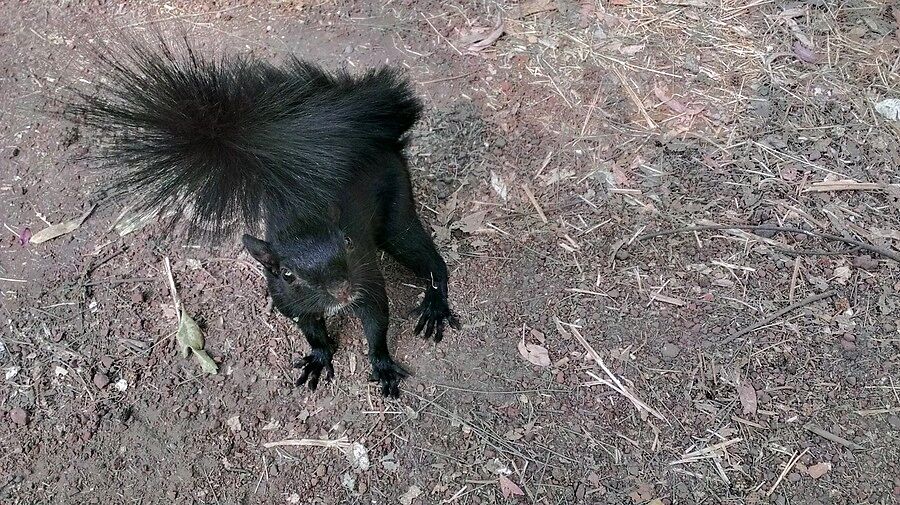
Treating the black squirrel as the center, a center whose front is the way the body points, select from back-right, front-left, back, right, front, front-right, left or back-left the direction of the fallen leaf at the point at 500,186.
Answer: back-left

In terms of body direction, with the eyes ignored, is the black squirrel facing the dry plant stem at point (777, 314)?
no

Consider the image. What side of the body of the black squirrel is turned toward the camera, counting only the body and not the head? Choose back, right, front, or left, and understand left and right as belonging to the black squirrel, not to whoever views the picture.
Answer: front

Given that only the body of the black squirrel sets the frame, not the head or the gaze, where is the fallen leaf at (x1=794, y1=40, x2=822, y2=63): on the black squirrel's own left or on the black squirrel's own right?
on the black squirrel's own left

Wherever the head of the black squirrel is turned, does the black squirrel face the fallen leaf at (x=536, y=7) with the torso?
no

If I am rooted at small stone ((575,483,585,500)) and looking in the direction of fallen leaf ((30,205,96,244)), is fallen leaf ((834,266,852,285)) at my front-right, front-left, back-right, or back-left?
back-right

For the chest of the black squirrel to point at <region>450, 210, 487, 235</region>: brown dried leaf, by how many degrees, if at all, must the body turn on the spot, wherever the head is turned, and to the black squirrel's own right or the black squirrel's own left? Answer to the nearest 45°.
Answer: approximately 135° to the black squirrel's own left

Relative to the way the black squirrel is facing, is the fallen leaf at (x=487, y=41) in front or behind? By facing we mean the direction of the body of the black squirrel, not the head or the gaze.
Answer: behind

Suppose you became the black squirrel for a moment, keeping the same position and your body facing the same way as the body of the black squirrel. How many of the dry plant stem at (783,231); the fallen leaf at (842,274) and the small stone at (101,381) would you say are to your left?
2

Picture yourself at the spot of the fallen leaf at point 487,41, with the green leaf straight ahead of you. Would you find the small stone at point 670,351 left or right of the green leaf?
left
